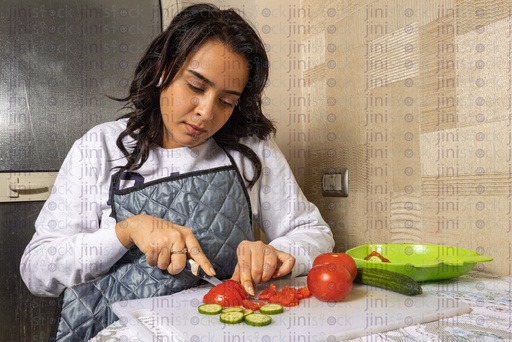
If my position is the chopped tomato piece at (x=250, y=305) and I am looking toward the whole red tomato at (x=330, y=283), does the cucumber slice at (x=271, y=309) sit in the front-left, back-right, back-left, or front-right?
front-right

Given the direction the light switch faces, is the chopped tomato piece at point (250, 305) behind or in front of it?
in front

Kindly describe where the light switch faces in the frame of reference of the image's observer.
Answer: facing the viewer and to the left of the viewer

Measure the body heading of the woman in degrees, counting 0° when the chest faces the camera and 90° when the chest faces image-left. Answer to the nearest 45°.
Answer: approximately 0°

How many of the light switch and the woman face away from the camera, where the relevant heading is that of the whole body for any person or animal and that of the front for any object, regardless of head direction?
0

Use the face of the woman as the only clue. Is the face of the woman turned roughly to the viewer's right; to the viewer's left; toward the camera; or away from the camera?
toward the camera
